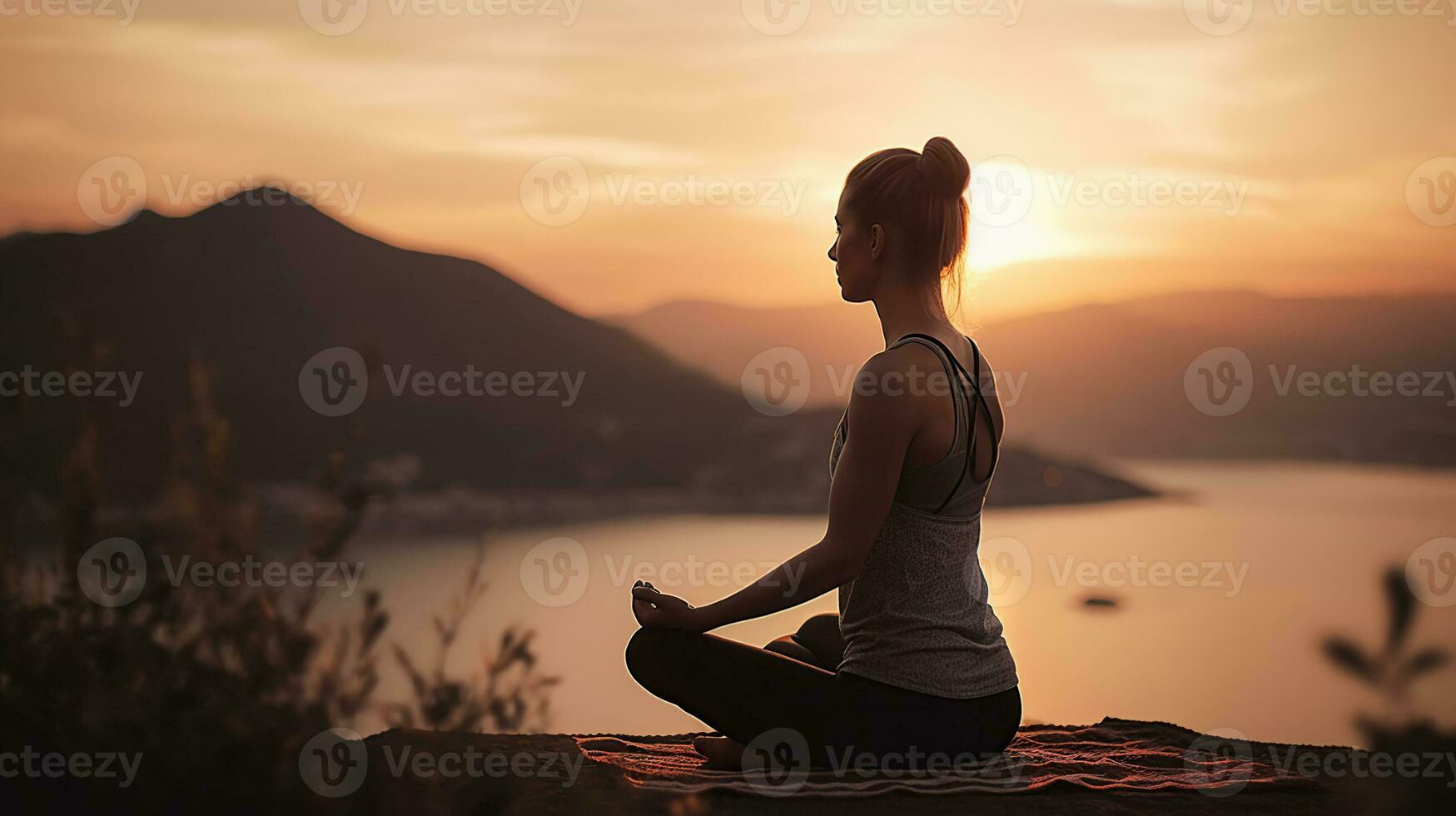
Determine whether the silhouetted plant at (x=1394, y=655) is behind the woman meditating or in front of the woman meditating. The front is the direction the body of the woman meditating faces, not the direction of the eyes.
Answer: behind

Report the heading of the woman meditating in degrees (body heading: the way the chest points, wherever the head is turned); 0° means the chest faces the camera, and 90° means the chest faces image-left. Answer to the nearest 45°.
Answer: approximately 135°

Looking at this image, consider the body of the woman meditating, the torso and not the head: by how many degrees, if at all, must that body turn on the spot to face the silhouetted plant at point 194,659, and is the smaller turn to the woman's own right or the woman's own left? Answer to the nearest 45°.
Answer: approximately 90° to the woman's own left

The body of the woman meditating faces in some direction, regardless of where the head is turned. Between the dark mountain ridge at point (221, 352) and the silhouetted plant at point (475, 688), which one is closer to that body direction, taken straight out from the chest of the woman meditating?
the dark mountain ridge

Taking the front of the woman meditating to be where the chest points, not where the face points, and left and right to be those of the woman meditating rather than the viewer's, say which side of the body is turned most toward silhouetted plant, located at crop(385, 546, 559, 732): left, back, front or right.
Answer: left
